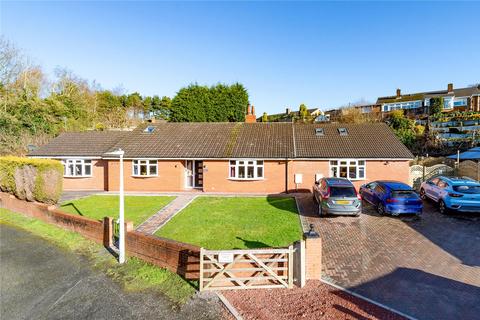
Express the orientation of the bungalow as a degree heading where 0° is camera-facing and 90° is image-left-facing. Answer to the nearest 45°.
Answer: approximately 0°

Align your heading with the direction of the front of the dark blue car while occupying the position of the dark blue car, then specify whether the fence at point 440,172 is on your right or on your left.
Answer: on your right

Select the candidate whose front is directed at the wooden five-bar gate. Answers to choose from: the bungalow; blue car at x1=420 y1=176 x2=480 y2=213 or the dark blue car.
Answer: the bungalow

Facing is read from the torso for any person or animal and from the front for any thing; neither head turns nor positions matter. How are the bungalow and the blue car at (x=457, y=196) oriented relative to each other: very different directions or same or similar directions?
very different directions

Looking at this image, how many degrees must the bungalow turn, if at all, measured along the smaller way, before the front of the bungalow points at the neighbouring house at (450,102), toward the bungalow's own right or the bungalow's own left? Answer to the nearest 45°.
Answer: approximately 135° to the bungalow's own left
